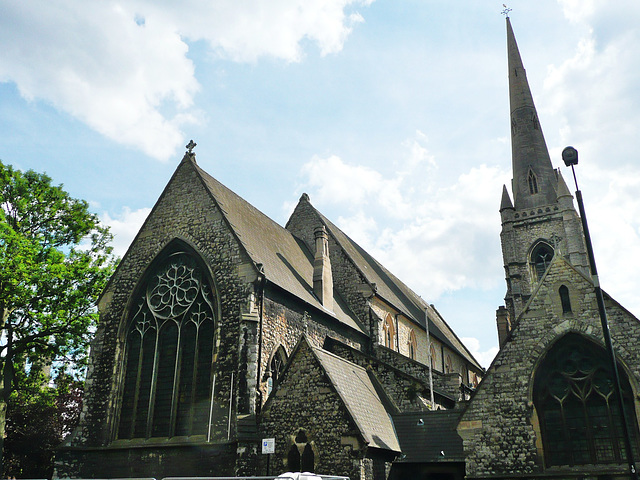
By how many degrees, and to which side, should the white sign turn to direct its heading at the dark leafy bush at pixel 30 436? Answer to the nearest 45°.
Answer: approximately 135° to its right

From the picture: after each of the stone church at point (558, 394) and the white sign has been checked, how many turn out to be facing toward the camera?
2

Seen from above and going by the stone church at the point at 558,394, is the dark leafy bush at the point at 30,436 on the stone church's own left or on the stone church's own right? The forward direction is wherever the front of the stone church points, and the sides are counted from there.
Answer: on the stone church's own right

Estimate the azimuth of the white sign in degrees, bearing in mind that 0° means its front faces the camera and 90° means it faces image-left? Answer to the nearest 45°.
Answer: approximately 0°

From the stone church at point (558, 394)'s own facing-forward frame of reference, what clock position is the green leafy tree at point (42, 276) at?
The green leafy tree is roughly at 3 o'clock from the stone church.

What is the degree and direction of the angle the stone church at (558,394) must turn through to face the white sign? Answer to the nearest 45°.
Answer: approximately 90° to its right

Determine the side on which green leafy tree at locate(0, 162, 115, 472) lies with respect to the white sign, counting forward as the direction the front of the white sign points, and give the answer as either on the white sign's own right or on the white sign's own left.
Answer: on the white sign's own right

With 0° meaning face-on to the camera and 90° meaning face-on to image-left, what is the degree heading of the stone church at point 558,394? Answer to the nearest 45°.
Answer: approximately 0°
